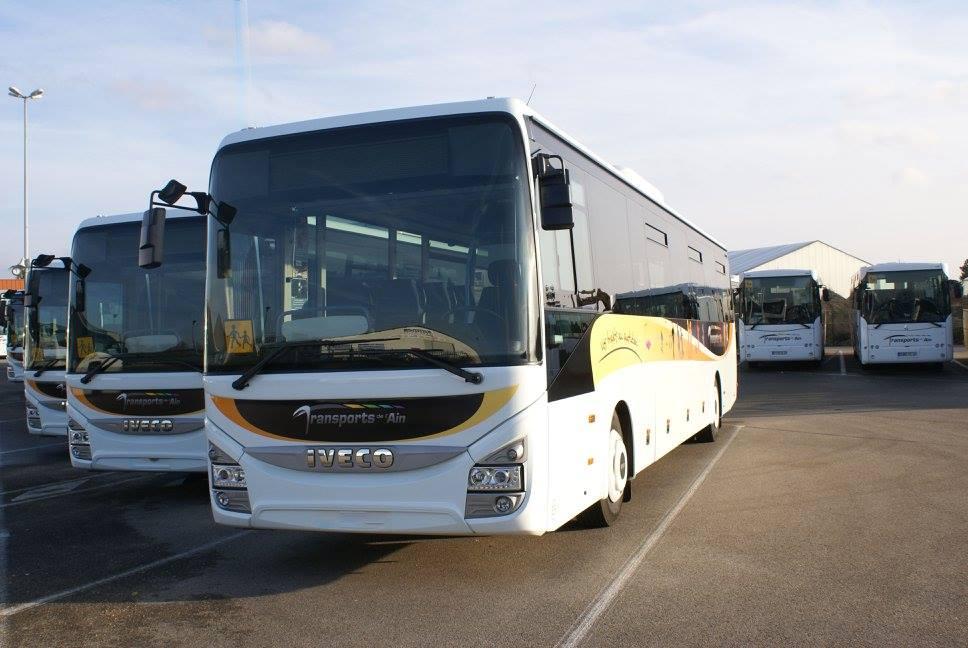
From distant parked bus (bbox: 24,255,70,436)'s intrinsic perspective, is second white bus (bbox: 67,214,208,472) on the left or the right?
on its left

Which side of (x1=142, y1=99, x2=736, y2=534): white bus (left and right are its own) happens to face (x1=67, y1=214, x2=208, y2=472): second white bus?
right

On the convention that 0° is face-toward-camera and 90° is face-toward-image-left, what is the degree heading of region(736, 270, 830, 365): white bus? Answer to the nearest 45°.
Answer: approximately 0°

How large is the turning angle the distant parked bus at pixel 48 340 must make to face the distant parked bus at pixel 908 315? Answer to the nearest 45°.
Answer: approximately 135° to its left

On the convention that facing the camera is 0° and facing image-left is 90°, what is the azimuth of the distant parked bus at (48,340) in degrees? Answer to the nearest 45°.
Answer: approximately 45°

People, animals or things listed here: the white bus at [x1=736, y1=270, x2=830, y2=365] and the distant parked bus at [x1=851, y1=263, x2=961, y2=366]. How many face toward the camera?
2

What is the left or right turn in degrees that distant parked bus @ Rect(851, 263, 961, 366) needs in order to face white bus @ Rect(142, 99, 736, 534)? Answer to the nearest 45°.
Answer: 0° — it already faces it

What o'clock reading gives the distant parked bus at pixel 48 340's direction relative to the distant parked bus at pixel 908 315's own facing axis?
the distant parked bus at pixel 48 340 is roughly at 1 o'clock from the distant parked bus at pixel 908 315.

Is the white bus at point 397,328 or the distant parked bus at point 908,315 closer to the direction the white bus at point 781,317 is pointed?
the white bus

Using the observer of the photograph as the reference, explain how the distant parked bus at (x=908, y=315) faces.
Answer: facing the viewer

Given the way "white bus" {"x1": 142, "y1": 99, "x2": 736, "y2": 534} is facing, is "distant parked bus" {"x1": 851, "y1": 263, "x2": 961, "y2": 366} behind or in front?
behind

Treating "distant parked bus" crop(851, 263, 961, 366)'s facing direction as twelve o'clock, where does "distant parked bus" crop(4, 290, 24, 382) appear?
"distant parked bus" crop(4, 290, 24, 382) is roughly at 2 o'clock from "distant parked bus" crop(851, 263, 961, 366).

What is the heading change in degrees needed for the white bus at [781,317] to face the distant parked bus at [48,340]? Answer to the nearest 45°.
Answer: approximately 45° to its right
